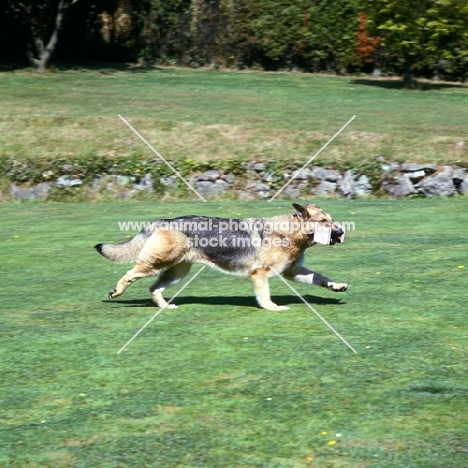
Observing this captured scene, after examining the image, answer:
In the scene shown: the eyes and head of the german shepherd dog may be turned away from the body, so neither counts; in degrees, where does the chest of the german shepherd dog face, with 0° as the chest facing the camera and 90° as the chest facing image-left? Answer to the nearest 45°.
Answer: approximately 270°

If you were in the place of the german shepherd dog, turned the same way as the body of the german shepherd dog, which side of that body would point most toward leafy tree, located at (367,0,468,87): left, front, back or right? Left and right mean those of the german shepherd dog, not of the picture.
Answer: left

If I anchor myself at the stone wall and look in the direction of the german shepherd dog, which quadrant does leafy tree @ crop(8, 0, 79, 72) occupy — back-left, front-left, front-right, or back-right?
back-right

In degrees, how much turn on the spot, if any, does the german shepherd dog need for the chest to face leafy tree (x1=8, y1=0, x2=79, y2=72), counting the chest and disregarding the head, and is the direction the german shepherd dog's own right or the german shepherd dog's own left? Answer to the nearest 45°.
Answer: approximately 90° to the german shepherd dog's own left

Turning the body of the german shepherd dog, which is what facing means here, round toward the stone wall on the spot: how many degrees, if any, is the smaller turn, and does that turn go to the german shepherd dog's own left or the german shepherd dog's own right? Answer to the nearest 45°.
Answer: approximately 90° to the german shepherd dog's own left

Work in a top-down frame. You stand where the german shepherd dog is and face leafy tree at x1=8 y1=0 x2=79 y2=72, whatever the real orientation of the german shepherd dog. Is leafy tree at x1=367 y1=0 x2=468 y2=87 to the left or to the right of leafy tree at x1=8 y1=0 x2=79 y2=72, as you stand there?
right
